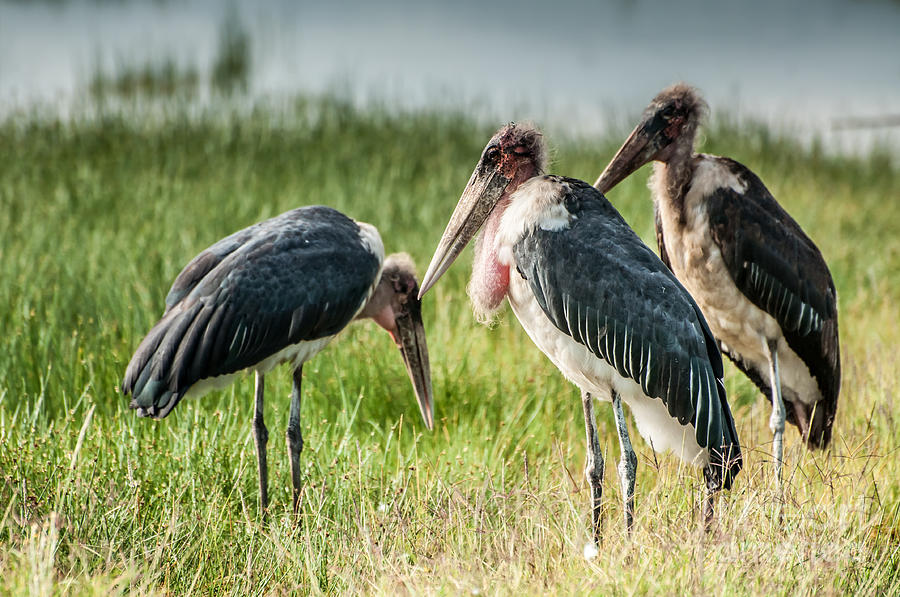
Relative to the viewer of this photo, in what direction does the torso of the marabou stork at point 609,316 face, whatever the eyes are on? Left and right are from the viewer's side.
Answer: facing to the left of the viewer

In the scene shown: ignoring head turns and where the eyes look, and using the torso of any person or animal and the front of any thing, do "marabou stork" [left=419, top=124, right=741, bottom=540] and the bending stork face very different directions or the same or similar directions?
very different directions

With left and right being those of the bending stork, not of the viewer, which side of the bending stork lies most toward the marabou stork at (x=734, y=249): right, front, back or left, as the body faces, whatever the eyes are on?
front

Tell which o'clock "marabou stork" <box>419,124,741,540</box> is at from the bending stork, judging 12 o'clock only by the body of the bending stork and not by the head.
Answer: The marabou stork is roughly at 1 o'clock from the bending stork.

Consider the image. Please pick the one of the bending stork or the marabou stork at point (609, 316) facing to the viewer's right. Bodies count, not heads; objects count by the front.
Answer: the bending stork

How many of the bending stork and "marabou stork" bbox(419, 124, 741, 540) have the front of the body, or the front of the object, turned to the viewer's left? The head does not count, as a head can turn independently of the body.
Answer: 1

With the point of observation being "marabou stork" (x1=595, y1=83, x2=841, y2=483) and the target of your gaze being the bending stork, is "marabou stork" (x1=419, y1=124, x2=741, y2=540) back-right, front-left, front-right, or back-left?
front-left

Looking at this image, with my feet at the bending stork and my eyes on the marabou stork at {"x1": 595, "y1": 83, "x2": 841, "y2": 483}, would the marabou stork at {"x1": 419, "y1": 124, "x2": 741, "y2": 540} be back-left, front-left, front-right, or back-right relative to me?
front-right

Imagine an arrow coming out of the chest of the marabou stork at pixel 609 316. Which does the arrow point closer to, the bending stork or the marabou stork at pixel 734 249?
the bending stork

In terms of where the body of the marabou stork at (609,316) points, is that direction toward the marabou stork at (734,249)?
no

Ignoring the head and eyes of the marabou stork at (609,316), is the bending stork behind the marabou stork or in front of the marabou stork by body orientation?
in front

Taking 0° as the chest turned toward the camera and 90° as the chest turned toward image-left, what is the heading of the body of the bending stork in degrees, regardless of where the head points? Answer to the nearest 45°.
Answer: approximately 270°

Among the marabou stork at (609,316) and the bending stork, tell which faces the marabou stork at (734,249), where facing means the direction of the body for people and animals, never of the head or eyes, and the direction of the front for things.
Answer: the bending stork
